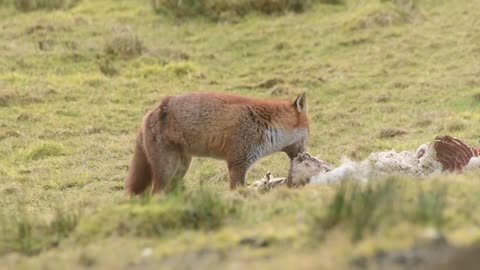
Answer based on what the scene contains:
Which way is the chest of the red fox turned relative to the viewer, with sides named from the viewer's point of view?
facing to the right of the viewer
